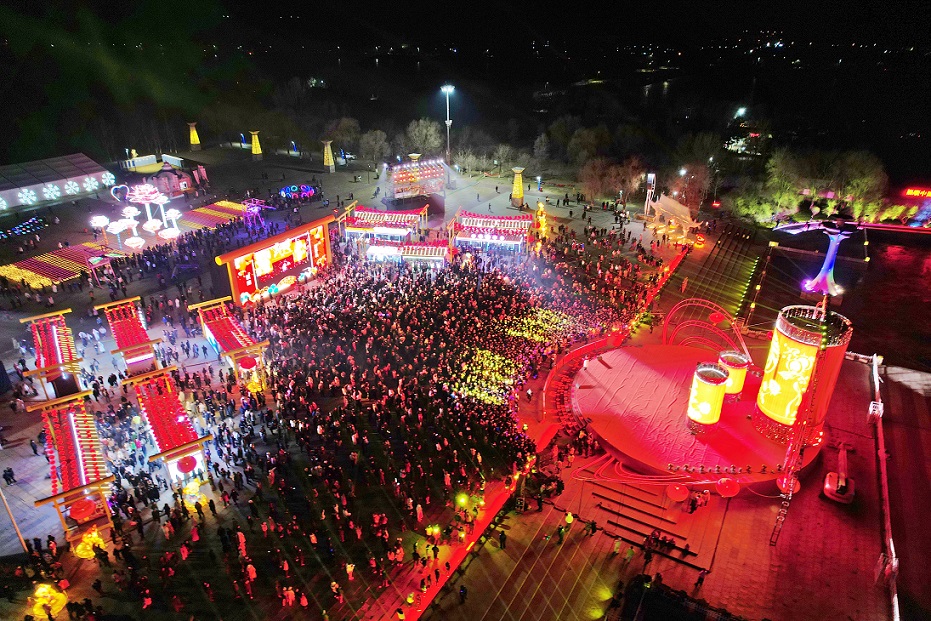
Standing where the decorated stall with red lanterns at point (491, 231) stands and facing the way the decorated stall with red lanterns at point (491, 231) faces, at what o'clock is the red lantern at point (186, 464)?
The red lantern is roughly at 1 o'clock from the decorated stall with red lanterns.

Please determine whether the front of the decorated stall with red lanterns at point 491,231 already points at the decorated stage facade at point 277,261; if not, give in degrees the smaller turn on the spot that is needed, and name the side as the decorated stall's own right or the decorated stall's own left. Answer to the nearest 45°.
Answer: approximately 45° to the decorated stall's own right

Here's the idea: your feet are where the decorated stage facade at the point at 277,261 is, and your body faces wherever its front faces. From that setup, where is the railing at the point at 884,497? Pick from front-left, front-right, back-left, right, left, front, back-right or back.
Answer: front

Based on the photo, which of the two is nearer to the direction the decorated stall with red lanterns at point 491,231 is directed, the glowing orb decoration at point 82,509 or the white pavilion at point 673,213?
the glowing orb decoration

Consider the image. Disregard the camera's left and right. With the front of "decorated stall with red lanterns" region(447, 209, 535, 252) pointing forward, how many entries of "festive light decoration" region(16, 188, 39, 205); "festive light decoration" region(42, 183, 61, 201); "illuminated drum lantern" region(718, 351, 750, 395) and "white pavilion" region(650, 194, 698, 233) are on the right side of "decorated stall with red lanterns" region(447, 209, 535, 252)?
2

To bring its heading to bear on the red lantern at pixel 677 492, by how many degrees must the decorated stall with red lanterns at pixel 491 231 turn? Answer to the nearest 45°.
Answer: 0° — it already faces it

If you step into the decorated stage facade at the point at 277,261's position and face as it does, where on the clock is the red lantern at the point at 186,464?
The red lantern is roughly at 2 o'clock from the decorated stage facade.

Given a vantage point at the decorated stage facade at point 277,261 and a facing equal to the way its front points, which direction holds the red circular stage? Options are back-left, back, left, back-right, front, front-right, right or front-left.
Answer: front

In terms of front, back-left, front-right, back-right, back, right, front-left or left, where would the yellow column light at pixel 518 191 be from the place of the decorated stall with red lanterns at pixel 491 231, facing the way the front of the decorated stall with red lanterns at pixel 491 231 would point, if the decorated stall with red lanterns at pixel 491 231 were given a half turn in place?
front

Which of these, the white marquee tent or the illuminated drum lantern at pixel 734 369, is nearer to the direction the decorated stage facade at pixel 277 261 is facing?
the illuminated drum lantern

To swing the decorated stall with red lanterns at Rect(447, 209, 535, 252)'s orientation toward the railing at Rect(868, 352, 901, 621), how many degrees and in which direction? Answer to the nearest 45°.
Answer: approximately 45° to its left

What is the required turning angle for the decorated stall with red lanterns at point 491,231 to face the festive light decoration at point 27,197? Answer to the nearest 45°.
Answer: approximately 90° to its right

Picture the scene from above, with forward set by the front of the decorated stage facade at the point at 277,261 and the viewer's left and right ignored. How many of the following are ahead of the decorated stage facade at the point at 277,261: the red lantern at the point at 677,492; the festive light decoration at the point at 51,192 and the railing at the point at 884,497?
2

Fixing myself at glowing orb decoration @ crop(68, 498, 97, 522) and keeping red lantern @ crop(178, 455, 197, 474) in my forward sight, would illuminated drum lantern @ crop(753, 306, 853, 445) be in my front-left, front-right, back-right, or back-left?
front-right

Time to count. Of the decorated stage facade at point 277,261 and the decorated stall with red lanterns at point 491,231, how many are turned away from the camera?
0

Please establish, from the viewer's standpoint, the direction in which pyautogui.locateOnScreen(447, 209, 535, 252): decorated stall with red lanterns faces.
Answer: facing the viewer

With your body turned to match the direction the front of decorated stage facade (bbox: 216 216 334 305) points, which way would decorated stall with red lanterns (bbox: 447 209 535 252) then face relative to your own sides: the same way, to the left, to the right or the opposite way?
to the right

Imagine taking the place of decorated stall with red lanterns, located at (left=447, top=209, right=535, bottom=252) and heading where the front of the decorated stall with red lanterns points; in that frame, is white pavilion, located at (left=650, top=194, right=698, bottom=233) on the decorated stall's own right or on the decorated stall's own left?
on the decorated stall's own left

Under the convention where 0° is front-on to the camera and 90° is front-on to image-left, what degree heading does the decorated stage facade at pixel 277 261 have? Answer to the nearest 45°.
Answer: approximately 315°
